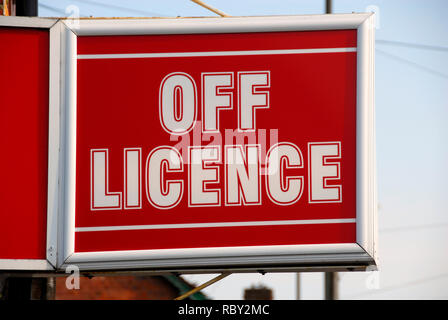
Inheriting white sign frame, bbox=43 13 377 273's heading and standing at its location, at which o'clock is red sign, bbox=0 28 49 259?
The red sign is roughly at 3 o'clock from the white sign frame.

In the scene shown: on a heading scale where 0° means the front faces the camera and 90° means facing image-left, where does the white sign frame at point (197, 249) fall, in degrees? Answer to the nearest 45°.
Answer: approximately 0°

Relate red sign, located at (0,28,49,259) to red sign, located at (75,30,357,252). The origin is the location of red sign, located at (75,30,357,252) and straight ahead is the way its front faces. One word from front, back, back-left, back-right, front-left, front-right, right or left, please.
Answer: right
